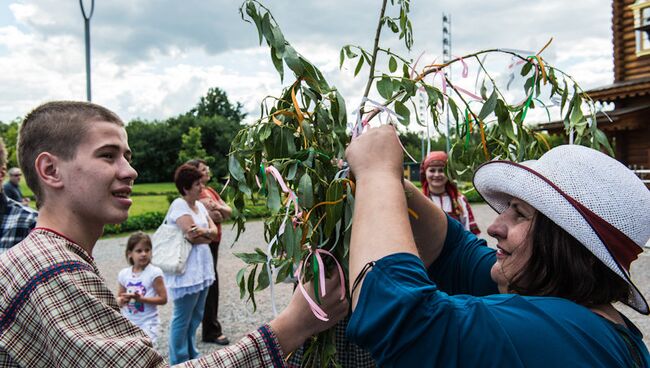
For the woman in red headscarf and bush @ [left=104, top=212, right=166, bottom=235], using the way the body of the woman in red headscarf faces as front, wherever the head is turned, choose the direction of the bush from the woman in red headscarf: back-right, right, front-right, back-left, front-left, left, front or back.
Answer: back-right

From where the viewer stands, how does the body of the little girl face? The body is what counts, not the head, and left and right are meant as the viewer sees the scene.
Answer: facing the viewer and to the left of the viewer

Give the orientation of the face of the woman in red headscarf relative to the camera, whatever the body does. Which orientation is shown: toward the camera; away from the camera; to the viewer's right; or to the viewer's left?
toward the camera

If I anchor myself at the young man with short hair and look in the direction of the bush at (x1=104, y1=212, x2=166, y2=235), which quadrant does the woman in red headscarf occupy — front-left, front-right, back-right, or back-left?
front-right

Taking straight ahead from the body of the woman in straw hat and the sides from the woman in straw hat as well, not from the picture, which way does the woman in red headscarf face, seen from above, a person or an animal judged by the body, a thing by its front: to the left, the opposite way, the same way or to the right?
to the left

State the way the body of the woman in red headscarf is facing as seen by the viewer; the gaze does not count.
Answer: toward the camera

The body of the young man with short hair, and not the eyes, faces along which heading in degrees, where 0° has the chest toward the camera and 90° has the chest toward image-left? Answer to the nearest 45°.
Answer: approximately 270°

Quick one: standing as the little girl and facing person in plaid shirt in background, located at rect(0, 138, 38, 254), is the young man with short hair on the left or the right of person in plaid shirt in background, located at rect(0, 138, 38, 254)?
left

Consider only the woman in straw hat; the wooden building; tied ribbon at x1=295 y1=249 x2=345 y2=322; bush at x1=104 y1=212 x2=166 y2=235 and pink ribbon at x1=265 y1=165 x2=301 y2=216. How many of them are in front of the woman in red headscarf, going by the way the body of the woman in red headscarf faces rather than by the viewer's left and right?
3

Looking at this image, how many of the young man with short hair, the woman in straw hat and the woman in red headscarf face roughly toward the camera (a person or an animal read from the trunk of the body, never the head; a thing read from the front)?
1

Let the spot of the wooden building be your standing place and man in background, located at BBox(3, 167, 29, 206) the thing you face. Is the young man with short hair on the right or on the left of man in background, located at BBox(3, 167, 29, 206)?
left

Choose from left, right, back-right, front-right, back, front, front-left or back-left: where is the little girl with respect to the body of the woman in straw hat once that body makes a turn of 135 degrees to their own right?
left

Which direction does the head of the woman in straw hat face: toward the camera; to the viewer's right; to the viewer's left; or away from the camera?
to the viewer's left

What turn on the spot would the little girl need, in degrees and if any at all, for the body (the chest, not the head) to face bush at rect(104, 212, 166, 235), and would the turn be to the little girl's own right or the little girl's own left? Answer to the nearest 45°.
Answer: approximately 135° to the little girl's own right

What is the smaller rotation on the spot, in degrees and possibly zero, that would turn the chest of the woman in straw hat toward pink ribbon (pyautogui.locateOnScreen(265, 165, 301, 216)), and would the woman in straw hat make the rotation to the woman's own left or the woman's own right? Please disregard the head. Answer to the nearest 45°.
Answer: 0° — they already face it
